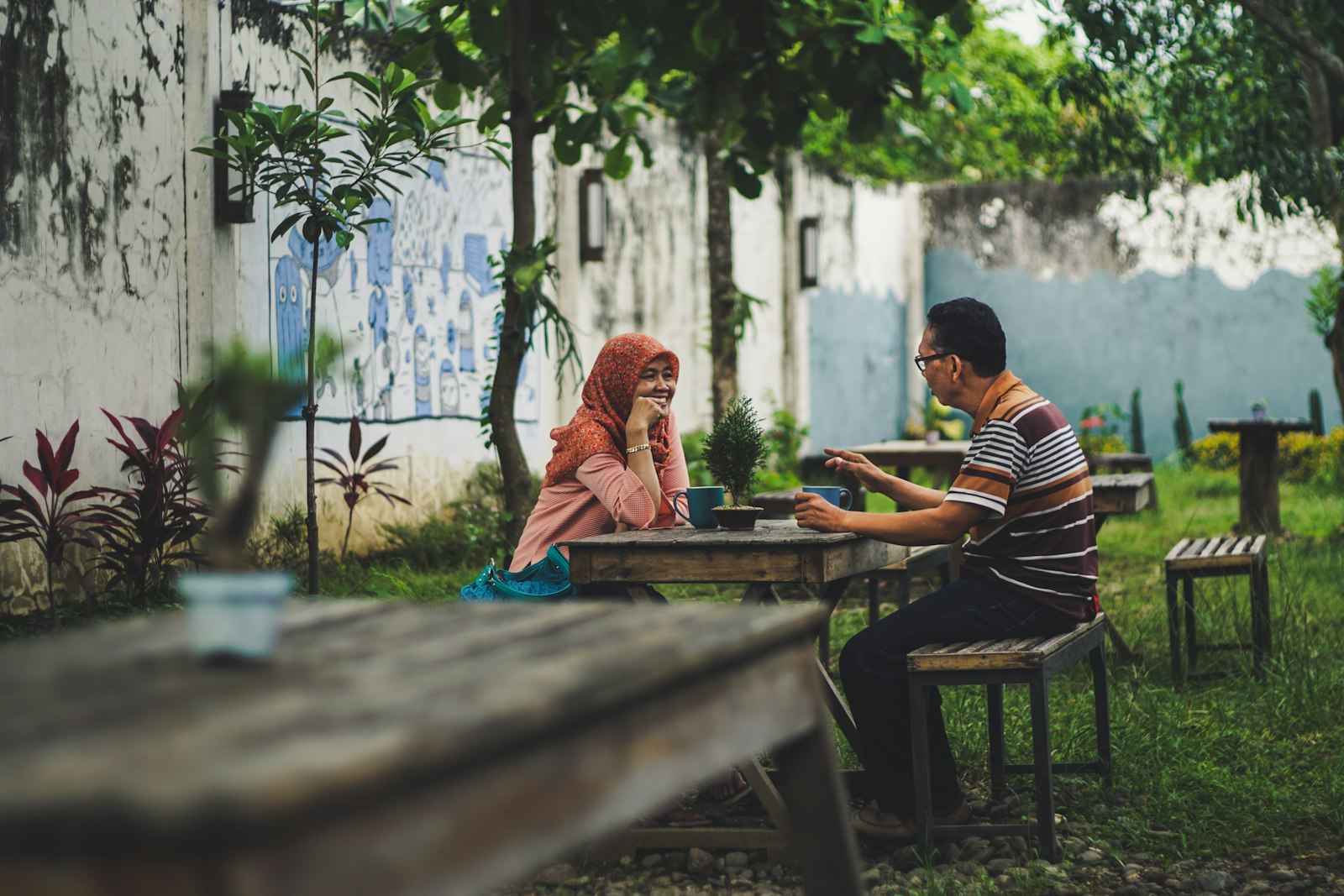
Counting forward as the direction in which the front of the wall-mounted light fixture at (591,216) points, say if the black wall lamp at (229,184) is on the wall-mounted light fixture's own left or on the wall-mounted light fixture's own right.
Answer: on the wall-mounted light fixture's own right

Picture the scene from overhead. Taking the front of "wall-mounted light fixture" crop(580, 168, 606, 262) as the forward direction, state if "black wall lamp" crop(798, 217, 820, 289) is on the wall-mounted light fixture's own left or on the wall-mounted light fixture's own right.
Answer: on the wall-mounted light fixture's own left

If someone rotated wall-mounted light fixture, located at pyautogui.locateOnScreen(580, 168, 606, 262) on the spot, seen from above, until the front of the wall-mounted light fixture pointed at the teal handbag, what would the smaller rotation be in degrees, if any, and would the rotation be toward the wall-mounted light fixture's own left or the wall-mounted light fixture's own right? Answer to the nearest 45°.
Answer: approximately 45° to the wall-mounted light fixture's own right

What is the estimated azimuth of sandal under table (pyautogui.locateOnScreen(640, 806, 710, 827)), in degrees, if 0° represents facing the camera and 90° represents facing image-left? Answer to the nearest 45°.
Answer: approximately 270°

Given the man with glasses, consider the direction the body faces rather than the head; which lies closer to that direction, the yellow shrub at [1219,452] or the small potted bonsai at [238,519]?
the small potted bonsai

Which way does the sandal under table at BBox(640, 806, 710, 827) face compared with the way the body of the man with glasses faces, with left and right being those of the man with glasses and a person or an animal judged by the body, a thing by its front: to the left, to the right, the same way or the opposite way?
the opposite way

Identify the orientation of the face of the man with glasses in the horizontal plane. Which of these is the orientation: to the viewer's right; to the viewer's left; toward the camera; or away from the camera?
to the viewer's left

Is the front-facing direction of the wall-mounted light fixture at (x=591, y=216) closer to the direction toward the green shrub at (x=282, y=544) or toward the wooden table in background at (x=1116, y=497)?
the wooden table in background

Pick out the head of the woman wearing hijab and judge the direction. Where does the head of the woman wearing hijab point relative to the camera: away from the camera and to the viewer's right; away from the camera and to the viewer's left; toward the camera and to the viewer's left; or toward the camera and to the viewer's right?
toward the camera and to the viewer's right

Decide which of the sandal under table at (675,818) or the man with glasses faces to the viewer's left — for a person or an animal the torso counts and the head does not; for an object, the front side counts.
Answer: the man with glasses

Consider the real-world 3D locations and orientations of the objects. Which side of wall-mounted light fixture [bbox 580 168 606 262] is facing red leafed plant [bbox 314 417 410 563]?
right

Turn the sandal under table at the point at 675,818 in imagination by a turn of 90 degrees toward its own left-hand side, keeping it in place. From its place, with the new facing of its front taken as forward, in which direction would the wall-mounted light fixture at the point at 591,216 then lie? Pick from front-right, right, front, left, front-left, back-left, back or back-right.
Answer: front

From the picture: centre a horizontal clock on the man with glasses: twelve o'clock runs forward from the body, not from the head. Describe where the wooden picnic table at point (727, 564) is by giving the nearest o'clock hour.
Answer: The wooden picnic table is roughly at 11 o'clock from the man with glasses.

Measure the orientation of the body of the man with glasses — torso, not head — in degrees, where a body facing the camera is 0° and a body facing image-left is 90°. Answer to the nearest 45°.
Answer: approximately 90°
